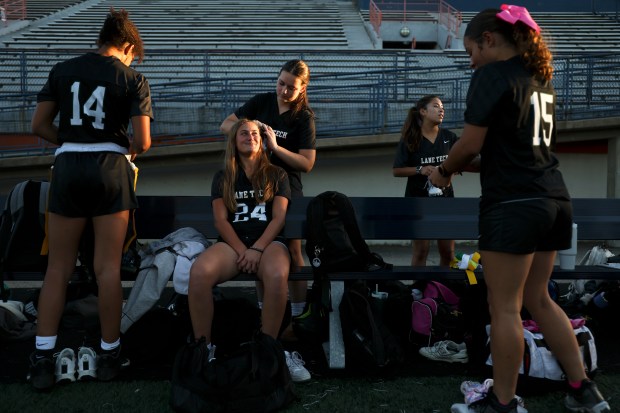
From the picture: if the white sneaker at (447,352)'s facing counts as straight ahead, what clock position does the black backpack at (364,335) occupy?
The black backpack is roughly at 11 o'clock from the white sneaker.

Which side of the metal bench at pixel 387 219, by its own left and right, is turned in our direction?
front

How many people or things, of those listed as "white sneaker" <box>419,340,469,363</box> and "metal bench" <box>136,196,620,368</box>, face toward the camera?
1

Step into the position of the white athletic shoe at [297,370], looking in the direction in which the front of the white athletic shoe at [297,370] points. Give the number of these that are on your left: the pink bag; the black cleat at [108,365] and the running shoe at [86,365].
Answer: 1

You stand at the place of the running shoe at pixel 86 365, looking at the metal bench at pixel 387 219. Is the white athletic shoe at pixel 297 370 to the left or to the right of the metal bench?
right

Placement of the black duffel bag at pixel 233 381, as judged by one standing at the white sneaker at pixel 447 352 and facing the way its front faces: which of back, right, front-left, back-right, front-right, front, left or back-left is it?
front-left

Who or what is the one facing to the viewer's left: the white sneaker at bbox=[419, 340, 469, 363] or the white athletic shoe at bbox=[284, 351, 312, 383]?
the white sneaker

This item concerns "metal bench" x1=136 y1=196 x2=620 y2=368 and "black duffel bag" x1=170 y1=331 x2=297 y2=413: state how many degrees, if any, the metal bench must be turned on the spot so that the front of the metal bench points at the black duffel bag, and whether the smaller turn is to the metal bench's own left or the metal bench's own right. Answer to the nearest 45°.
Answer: approximately 45° to the metal bench's own right

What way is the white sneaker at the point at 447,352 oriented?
to the viewer's left

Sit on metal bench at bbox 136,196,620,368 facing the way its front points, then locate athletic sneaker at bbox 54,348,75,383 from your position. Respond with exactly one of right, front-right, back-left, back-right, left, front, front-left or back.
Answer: front-right
